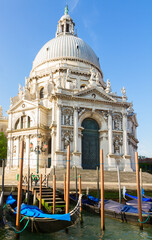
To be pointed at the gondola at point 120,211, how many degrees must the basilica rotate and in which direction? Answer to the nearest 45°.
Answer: approximately 45° to its right

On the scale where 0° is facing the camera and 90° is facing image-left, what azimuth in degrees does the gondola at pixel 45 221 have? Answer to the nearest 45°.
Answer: approximately 270°
